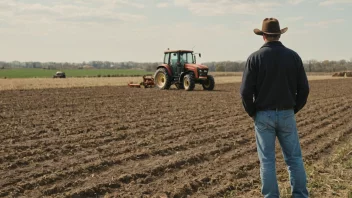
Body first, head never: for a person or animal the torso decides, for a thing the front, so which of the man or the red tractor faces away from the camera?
the man

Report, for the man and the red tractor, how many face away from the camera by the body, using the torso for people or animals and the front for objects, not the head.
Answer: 1

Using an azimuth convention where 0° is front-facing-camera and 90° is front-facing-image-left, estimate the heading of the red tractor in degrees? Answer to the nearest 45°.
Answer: approximately 315°

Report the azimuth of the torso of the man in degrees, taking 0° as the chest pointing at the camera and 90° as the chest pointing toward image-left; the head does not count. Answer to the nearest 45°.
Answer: approximately 180°

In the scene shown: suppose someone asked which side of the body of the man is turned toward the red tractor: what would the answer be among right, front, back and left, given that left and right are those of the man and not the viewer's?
front

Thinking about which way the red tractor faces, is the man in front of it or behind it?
in front
